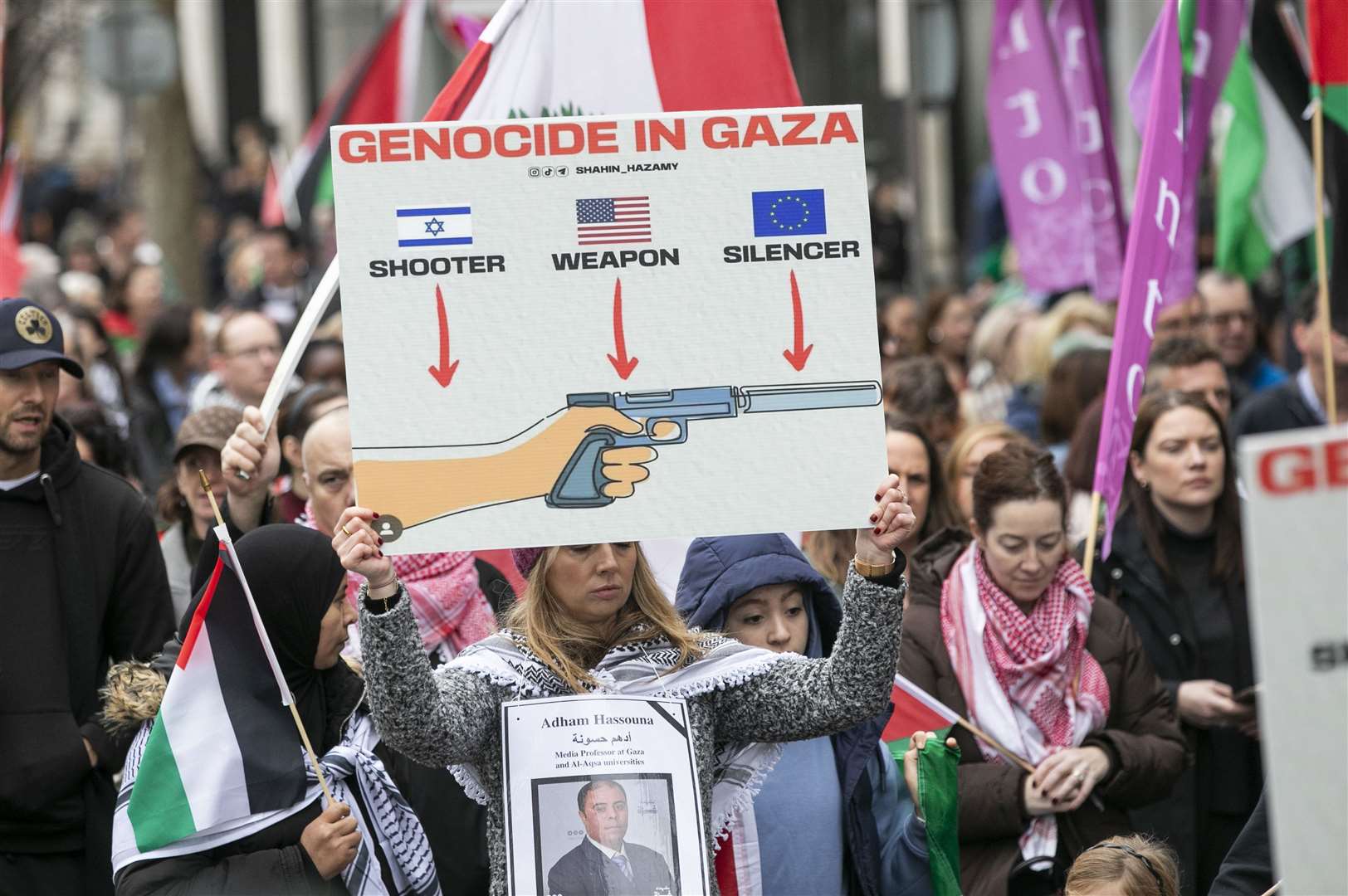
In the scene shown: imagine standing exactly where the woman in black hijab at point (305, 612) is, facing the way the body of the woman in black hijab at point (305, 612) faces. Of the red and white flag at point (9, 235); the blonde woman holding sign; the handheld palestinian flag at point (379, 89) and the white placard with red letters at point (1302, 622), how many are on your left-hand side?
2

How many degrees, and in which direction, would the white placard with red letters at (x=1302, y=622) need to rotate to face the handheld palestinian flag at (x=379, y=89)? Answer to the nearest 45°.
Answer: approximately 135° to its right

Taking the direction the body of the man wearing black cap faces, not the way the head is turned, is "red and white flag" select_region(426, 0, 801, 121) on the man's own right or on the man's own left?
on the man's own left

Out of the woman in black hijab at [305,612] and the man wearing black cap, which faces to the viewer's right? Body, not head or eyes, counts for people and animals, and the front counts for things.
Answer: the woman in black hijab

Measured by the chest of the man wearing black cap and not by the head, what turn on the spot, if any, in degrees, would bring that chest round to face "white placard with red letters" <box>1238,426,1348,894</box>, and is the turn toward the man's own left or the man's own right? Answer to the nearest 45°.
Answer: approximately 45° to the man's own left

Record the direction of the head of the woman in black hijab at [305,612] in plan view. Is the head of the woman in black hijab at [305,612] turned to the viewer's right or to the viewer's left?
to the viewer's right

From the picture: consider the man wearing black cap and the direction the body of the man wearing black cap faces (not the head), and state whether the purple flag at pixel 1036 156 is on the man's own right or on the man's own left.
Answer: on the man's own left

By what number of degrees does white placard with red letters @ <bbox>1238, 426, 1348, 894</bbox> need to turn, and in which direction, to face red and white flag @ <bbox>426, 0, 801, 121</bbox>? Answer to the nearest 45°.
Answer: approximately 135° to its right
